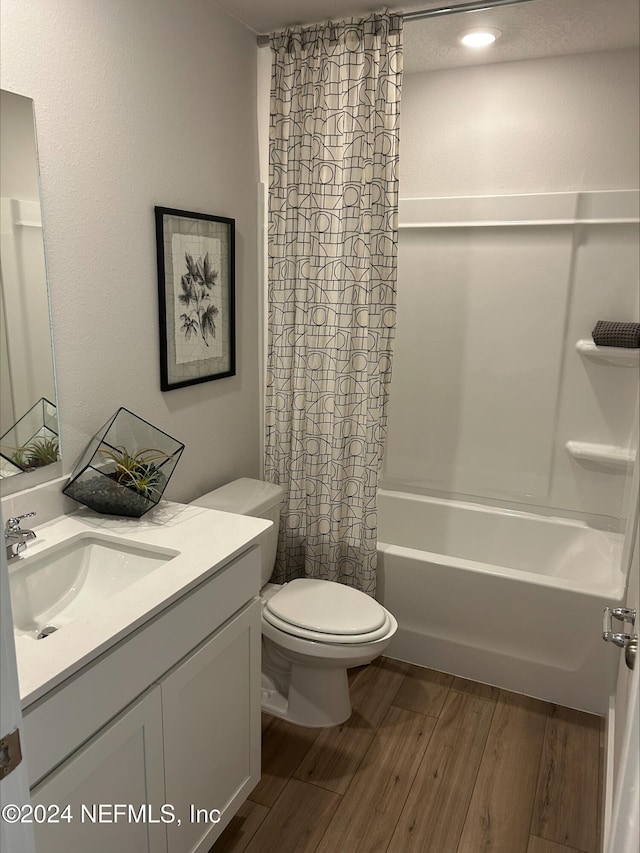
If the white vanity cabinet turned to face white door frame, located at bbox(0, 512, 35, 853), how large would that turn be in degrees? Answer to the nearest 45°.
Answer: approximately 45° to its right

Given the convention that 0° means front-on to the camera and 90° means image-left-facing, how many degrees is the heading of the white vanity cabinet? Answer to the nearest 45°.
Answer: approximately 315°

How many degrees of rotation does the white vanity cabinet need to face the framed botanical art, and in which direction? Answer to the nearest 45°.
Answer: approximately 135° to its left

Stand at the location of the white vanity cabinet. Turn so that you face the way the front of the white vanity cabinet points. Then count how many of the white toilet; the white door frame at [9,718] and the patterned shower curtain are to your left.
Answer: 2

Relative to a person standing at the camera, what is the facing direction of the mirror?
facing the viewer and to the right of the viewer

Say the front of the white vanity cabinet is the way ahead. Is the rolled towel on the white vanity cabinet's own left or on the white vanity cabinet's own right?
on the white vanity cabinet's own left

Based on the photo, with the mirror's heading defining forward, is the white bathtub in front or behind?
in front
